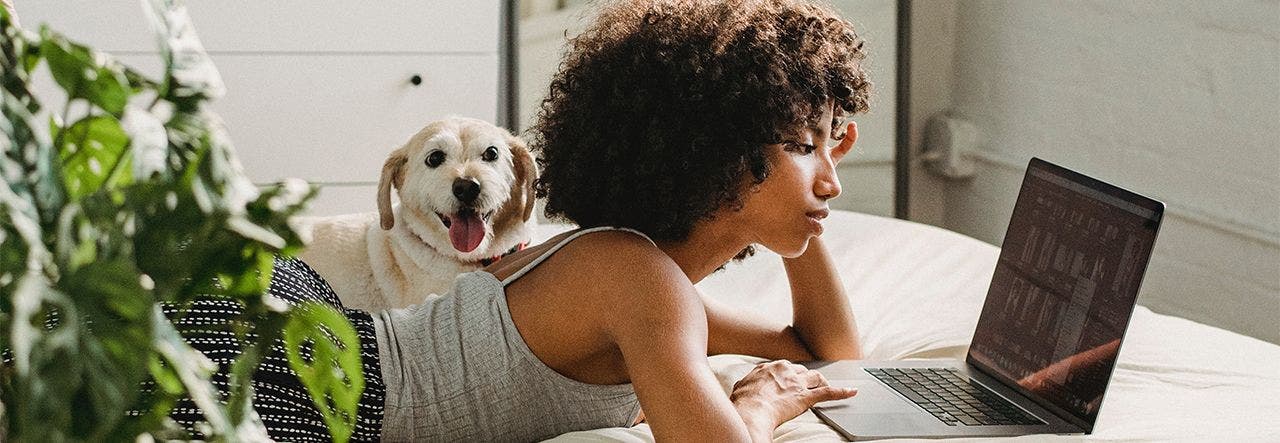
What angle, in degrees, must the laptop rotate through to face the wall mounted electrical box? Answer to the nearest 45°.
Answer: approximately 135° to its right

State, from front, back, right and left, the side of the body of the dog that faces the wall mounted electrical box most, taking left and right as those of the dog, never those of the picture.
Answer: left

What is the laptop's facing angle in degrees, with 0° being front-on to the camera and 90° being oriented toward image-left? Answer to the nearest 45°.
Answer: approximately 45°

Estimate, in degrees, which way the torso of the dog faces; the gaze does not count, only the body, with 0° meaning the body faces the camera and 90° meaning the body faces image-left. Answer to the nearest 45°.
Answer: approximately 315°

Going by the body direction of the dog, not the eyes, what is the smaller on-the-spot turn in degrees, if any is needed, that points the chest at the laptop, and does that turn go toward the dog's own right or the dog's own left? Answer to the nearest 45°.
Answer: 0° — it already faces it
